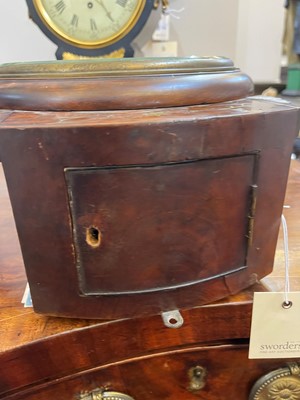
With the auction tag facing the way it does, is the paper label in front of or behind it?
behind

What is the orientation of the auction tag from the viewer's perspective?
toward the camera
